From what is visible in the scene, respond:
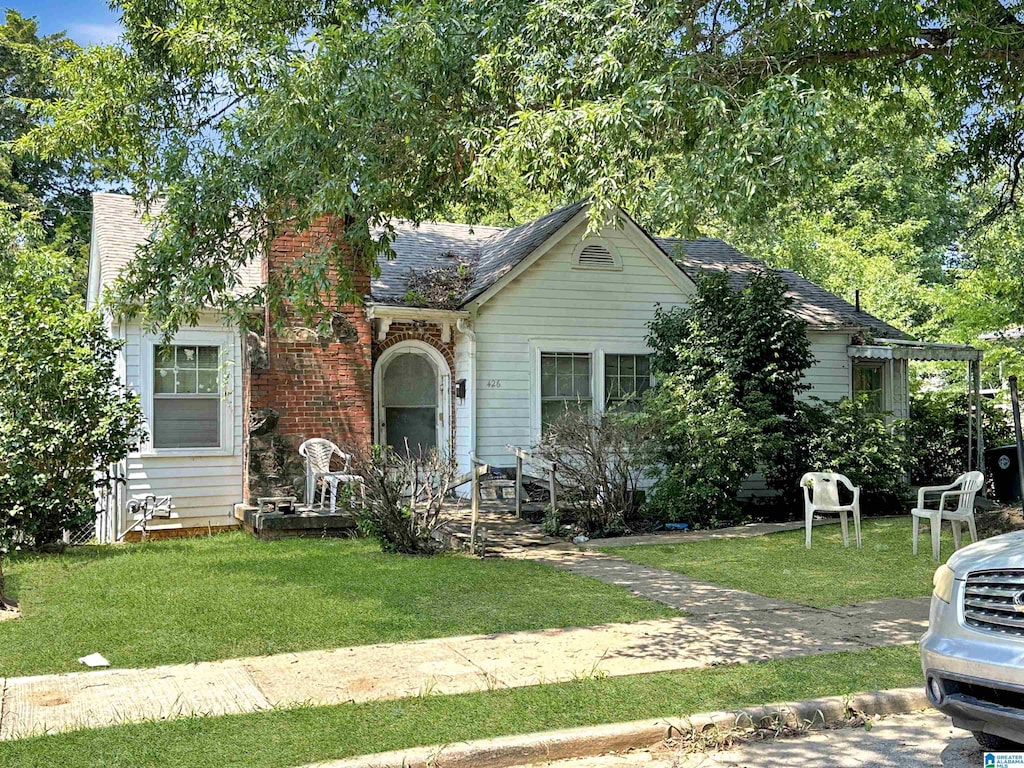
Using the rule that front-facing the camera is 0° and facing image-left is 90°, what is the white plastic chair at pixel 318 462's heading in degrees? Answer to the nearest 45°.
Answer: approximately 315°

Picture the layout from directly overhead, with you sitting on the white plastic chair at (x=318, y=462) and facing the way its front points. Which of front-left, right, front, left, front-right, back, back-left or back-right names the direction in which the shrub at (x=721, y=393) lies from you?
front-left

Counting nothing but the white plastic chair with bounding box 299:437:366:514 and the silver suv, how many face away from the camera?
0

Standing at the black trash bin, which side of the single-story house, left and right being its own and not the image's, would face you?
left

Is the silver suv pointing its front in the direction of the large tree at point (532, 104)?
no

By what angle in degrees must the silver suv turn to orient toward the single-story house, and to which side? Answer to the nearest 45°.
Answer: approximately 90° to its right

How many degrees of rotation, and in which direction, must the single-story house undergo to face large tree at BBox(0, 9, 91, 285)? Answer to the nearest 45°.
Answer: approximately 135° to its right

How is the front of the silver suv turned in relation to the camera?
facing the viewer and to the left of the viewer

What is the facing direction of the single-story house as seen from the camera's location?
facing the viewer

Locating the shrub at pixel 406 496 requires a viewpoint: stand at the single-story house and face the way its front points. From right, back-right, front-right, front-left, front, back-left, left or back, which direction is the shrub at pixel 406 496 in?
front

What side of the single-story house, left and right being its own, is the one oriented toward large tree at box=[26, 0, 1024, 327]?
front

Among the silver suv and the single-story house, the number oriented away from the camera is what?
0
